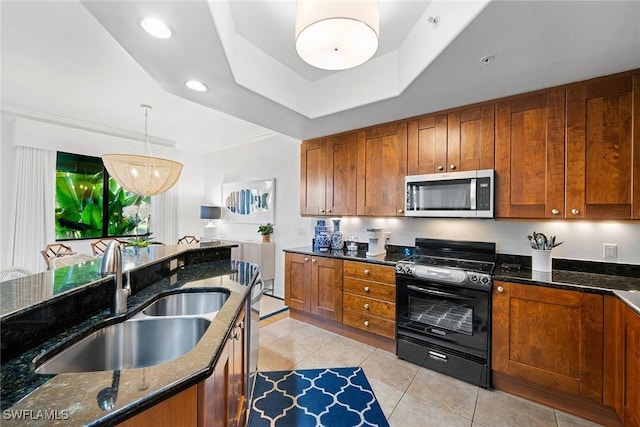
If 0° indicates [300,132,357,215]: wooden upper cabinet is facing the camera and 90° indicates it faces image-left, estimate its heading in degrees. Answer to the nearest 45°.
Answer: approximately 45°

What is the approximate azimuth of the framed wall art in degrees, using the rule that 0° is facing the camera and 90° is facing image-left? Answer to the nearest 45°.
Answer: approximately 45°

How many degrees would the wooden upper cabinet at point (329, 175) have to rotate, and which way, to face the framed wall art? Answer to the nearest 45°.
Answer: approximately 90° to its right

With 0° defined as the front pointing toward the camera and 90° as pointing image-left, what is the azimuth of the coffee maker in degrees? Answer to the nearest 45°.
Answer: approximately 45°

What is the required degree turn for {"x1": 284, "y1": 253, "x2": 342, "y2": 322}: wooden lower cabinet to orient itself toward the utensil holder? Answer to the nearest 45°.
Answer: approximately 90° to its left

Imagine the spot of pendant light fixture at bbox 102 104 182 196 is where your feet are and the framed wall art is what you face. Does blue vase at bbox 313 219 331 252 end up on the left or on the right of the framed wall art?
right
